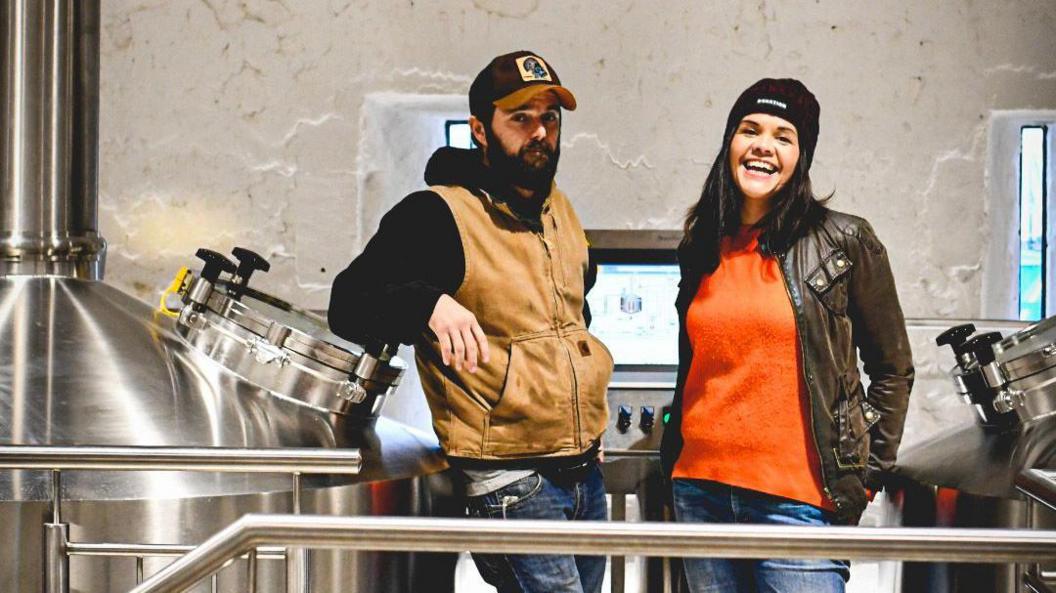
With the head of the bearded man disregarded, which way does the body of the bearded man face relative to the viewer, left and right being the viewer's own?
facing the viewer and to the right of the viewer

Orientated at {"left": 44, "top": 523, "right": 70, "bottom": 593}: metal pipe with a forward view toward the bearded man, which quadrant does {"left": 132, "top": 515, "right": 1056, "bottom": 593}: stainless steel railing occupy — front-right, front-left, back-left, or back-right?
front-right

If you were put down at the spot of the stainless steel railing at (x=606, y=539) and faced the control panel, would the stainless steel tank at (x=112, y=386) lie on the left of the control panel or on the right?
left

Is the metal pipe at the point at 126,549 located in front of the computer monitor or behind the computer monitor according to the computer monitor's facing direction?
in front

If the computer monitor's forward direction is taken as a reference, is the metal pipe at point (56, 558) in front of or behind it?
in front

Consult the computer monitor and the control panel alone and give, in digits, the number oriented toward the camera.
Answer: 2

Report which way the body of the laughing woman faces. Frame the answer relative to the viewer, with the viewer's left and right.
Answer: facing the viewer and to the left of the viewer

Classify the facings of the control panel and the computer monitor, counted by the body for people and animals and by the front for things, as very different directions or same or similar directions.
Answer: same or similar directions

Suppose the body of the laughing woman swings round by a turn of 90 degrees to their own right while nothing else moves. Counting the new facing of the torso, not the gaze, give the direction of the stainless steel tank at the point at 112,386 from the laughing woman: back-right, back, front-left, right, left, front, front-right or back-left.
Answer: front-left

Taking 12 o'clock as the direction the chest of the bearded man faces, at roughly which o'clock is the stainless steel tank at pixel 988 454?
The stainless steel tank is roughly at 10 o'clock from the bearded man.

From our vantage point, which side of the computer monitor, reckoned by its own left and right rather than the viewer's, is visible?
front

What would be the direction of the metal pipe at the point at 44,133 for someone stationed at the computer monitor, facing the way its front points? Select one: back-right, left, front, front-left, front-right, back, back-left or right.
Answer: front-right

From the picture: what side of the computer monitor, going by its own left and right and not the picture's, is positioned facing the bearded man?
front

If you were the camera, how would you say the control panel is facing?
facing the viewer
